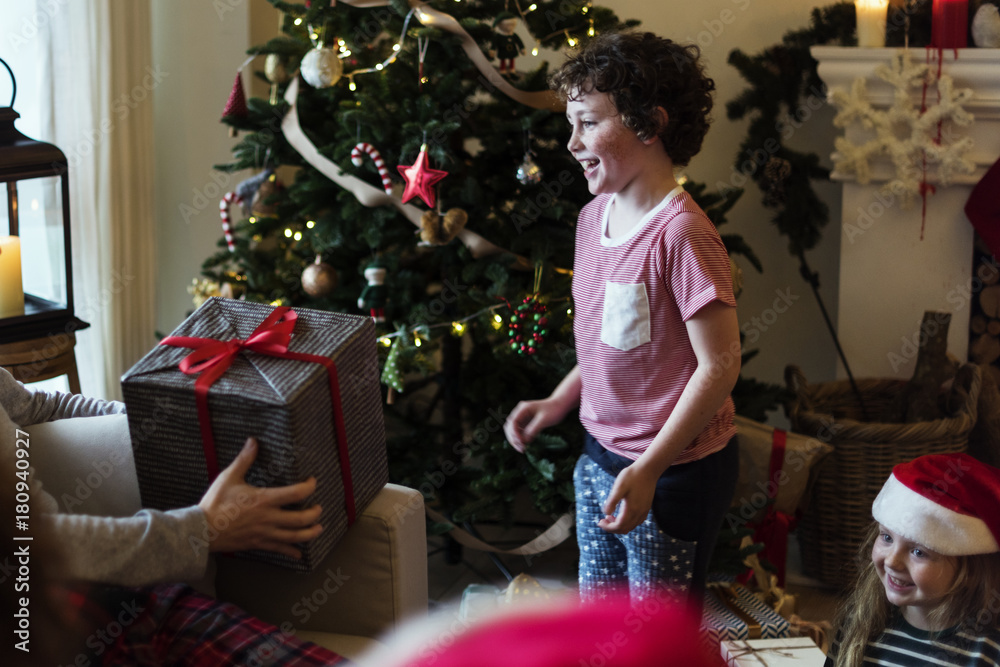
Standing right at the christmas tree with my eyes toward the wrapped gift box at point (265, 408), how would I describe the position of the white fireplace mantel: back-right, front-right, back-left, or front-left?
back-left

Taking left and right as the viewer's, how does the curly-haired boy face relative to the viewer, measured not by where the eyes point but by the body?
facing the viewer and to the left of the viewer

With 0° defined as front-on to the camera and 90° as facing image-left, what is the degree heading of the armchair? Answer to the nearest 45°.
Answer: approximately 315°

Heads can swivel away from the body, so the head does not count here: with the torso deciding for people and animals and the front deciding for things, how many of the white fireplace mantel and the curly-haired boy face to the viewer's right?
0

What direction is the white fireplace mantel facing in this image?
toward the camera

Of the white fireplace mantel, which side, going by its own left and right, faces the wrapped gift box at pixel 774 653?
front

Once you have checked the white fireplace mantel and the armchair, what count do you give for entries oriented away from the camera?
0

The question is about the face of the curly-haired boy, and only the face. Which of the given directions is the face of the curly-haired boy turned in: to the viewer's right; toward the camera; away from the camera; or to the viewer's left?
to the viewer's left

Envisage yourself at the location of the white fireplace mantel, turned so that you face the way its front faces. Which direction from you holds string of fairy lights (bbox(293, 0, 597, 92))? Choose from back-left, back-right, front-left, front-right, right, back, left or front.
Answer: front-right

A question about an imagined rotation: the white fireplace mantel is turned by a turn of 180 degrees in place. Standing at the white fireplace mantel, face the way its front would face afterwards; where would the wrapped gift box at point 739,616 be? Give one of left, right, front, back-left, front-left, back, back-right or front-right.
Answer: back

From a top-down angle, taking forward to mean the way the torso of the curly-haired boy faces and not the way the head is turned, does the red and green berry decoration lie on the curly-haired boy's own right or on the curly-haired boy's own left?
on the curly-haired boy's own right
